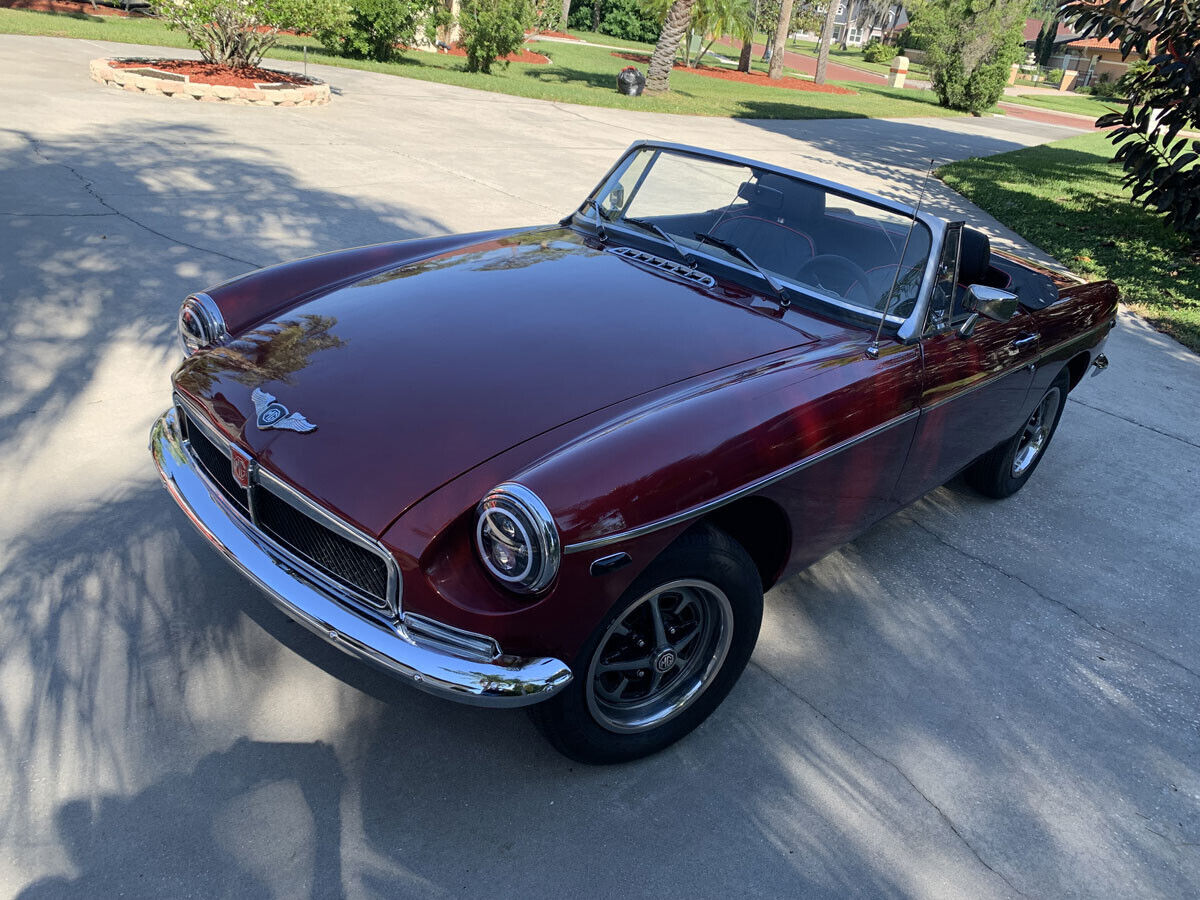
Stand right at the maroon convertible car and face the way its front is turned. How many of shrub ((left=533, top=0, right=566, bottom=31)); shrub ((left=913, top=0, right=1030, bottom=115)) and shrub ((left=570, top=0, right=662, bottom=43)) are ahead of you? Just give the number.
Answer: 0

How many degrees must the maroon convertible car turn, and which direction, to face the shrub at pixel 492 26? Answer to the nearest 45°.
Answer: approximately 135° to its right

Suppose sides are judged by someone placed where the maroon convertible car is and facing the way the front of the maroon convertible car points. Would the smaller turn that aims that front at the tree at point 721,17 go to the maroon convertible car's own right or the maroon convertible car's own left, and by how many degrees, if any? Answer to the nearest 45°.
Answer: approximately 135° to the maroon convertible car's own right

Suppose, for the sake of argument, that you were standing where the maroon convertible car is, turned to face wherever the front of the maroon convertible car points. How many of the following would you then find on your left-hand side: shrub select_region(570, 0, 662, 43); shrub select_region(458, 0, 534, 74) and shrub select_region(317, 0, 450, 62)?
0

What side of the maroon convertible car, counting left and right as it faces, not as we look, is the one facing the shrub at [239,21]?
right

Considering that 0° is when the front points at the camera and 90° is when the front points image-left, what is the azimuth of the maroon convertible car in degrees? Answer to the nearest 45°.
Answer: approximately 45°

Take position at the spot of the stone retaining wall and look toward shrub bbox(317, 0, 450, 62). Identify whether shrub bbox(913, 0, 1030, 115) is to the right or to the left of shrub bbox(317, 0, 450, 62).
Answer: right

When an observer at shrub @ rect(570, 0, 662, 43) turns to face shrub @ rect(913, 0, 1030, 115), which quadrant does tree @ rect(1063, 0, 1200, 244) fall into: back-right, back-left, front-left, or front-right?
front-right

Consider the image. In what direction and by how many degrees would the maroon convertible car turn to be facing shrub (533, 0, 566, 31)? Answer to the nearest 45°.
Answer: approximately 135° to its right

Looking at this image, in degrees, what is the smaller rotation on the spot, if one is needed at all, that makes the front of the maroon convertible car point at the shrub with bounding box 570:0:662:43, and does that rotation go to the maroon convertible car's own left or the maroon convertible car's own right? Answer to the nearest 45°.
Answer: approximately 135° to the maroon convertible car's own right

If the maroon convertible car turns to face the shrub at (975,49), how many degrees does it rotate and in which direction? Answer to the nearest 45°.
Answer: approximately 135° to its right

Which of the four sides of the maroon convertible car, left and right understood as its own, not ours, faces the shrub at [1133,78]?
back
